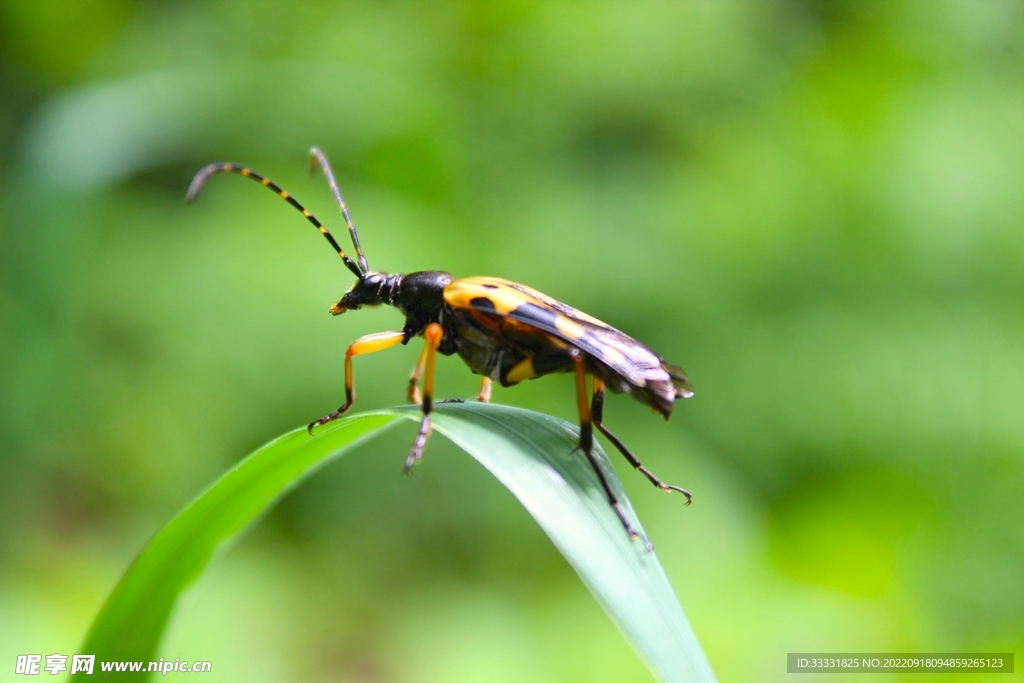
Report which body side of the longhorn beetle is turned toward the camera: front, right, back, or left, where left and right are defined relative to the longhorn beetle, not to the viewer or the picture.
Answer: left
